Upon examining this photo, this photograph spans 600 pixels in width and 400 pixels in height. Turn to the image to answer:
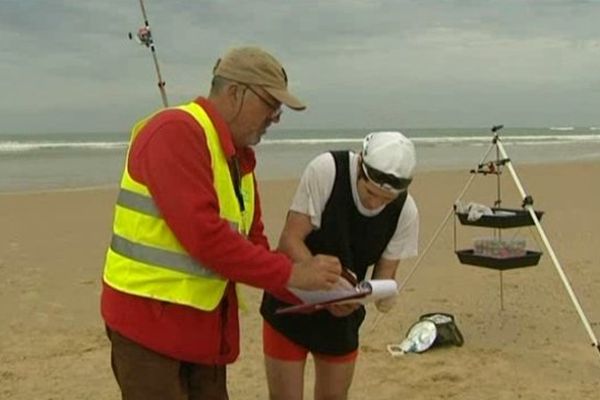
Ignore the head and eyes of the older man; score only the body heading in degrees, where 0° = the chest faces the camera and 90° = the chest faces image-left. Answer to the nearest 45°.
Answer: approximately 270°

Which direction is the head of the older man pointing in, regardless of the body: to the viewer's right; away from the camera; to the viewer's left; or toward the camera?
to the viewer's right

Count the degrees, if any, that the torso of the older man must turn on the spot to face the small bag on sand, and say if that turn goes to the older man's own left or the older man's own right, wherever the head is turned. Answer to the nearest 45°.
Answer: approximately 45° to the older man's own left
